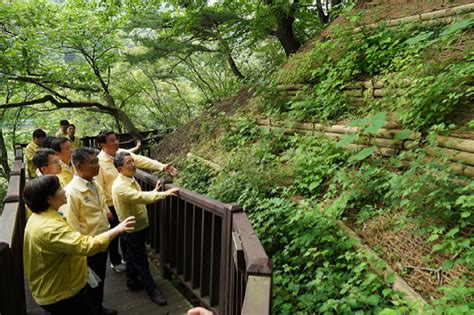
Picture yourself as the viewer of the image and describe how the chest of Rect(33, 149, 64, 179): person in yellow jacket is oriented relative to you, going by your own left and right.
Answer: facing to the right of the viewer

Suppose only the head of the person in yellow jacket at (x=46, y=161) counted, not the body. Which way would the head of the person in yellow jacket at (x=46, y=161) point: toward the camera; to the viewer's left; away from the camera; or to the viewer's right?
to the viewer's right

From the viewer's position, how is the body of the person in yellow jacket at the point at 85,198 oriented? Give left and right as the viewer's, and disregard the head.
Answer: facing the viewer and to the right of the viewer

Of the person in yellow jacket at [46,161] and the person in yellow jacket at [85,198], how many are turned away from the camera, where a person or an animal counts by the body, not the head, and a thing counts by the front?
0

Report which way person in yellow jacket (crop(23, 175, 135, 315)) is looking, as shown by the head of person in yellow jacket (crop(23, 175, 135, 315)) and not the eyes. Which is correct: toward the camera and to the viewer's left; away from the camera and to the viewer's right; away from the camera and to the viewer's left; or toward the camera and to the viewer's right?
away from the camera and to the viewer's right

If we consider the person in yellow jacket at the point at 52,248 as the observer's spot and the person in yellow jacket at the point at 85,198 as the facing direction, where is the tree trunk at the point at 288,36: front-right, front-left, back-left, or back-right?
front-right

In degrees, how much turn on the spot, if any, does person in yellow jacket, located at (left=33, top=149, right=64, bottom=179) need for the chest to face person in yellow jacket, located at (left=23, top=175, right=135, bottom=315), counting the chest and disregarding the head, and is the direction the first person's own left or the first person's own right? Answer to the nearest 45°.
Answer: approximately 90° to the first person's own right

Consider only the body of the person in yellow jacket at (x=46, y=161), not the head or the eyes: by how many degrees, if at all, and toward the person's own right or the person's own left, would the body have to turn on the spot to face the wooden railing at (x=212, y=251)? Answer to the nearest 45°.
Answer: approximately 45° to the person's own right
